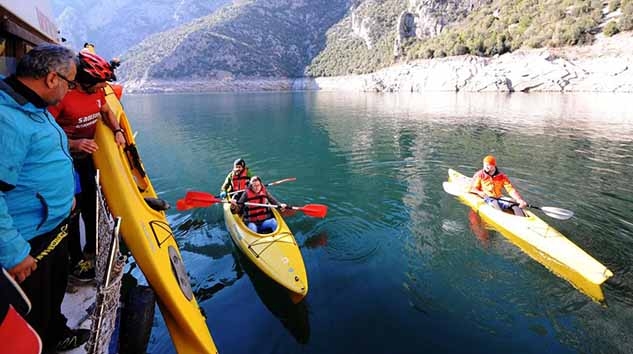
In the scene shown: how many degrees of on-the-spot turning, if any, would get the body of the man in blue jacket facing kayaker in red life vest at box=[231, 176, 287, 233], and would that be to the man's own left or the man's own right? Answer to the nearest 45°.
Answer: approximately 45° to the man's own left

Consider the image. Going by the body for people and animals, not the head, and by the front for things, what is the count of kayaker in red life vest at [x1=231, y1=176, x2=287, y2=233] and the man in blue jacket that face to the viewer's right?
1

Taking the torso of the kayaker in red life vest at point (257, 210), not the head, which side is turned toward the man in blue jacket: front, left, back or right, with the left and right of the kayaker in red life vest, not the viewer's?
front

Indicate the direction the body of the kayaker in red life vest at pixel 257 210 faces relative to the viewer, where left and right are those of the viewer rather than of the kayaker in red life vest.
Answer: facing the viewer

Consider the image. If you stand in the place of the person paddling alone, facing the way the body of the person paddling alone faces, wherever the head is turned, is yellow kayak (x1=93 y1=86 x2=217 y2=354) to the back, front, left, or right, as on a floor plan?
right

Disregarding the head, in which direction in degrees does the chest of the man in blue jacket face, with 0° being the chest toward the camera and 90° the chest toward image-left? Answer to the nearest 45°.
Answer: approximately 270°

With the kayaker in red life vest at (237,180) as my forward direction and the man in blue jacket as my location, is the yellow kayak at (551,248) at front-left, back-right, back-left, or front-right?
front-right

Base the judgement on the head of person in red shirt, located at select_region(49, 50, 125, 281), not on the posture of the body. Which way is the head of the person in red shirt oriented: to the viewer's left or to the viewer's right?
to the viewer's right

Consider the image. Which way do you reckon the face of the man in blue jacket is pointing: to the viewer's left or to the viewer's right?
to the viewer's right

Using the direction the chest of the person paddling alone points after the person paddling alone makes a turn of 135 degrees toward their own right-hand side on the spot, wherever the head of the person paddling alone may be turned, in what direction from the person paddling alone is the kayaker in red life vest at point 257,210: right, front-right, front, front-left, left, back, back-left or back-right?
front-left

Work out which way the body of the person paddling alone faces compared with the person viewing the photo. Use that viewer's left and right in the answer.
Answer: facing the viewer and to the right of the viewer

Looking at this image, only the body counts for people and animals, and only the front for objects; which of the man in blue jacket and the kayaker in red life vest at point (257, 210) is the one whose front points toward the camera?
the kayaker in red life vest
